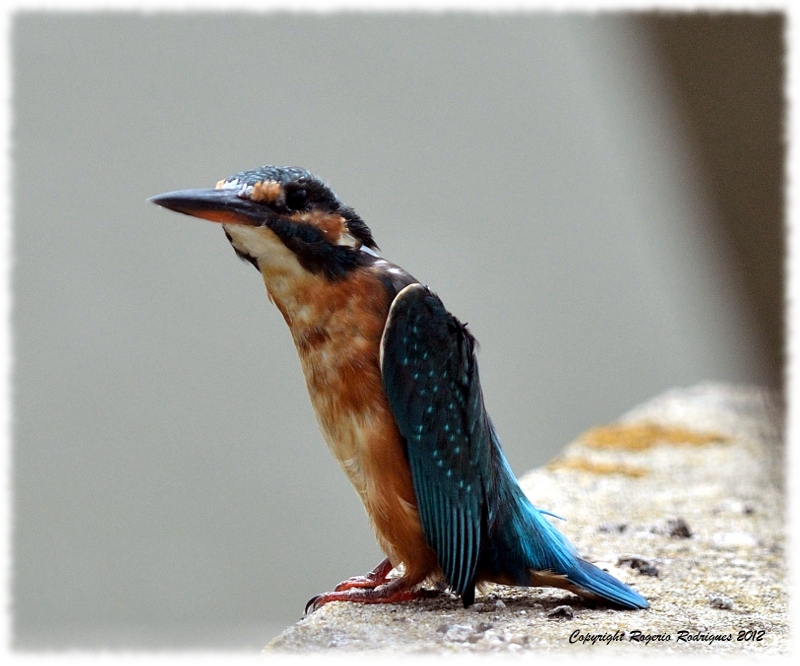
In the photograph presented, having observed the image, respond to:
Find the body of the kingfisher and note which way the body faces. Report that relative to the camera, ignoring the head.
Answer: to the viewer's left
